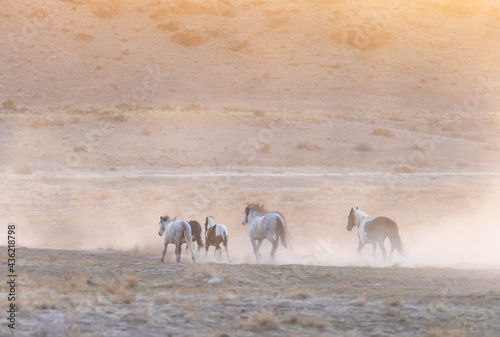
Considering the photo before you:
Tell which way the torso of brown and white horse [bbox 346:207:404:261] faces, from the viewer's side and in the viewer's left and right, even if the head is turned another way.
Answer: facing away from the viewer and to the left of the viewer

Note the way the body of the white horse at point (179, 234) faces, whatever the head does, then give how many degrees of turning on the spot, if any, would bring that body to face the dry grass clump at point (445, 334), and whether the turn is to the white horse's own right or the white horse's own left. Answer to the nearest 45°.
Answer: approximately 180°

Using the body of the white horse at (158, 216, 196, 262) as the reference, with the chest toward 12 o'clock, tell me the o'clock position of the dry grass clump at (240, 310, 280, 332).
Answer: The dry grass clump is roughly at 7 o'clock from the white horse.

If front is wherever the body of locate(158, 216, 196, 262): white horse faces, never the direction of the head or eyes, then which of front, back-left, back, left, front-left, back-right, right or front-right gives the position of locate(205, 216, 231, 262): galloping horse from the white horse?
right

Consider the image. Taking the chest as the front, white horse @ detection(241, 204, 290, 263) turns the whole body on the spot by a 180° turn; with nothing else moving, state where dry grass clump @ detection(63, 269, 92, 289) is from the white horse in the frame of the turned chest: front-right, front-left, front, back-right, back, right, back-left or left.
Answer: right

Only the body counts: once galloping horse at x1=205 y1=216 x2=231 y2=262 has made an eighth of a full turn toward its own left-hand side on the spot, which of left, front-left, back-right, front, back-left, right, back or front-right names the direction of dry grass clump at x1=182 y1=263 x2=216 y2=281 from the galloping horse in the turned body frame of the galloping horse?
left

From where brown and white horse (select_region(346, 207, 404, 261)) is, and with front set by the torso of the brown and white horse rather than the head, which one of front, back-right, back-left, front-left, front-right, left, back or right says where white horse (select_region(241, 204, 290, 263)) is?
front-left

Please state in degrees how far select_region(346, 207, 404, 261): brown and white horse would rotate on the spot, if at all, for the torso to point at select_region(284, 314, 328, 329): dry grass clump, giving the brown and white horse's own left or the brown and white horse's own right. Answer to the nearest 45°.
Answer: approximately 135° to the brown and white horse's own left

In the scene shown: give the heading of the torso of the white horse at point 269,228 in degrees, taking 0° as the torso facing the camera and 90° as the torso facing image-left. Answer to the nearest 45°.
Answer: approximately 135°

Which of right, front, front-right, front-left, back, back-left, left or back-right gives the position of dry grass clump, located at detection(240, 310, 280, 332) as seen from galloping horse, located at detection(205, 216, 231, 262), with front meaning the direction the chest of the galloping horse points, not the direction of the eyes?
back-left

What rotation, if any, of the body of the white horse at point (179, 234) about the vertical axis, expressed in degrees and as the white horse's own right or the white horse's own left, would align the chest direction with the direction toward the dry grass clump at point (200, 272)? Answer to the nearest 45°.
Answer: approximately 135° to the white horse's own left

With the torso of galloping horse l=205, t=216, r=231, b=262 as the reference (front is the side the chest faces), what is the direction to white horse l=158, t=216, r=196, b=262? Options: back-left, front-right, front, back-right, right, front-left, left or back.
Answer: left
